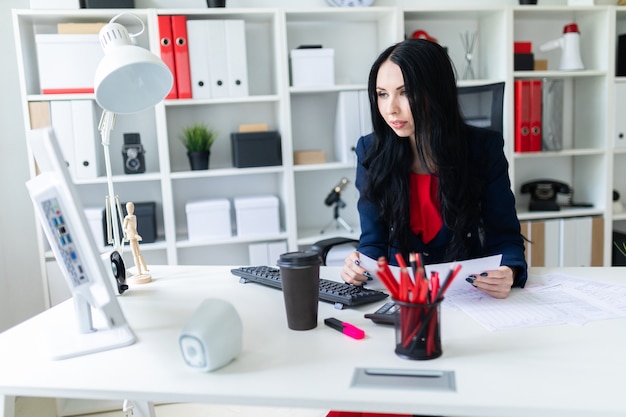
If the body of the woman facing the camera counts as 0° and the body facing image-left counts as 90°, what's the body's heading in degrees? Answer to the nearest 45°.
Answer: approximately 45°

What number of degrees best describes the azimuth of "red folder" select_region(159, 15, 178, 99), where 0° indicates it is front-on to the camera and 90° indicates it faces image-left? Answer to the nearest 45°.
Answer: approximately 0°

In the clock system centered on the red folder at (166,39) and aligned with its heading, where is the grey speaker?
The grey speaker is roughly at 12 o'clock from the red folder.

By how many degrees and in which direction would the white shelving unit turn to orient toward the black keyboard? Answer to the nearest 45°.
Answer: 0° — it already faces it

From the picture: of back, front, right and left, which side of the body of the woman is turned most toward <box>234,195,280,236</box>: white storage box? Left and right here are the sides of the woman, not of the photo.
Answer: right

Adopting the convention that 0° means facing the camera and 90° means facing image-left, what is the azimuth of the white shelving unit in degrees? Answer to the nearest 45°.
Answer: approximately 0°

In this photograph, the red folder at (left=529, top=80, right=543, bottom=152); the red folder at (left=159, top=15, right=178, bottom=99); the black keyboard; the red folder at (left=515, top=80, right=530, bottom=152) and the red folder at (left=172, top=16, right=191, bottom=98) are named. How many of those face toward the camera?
4
